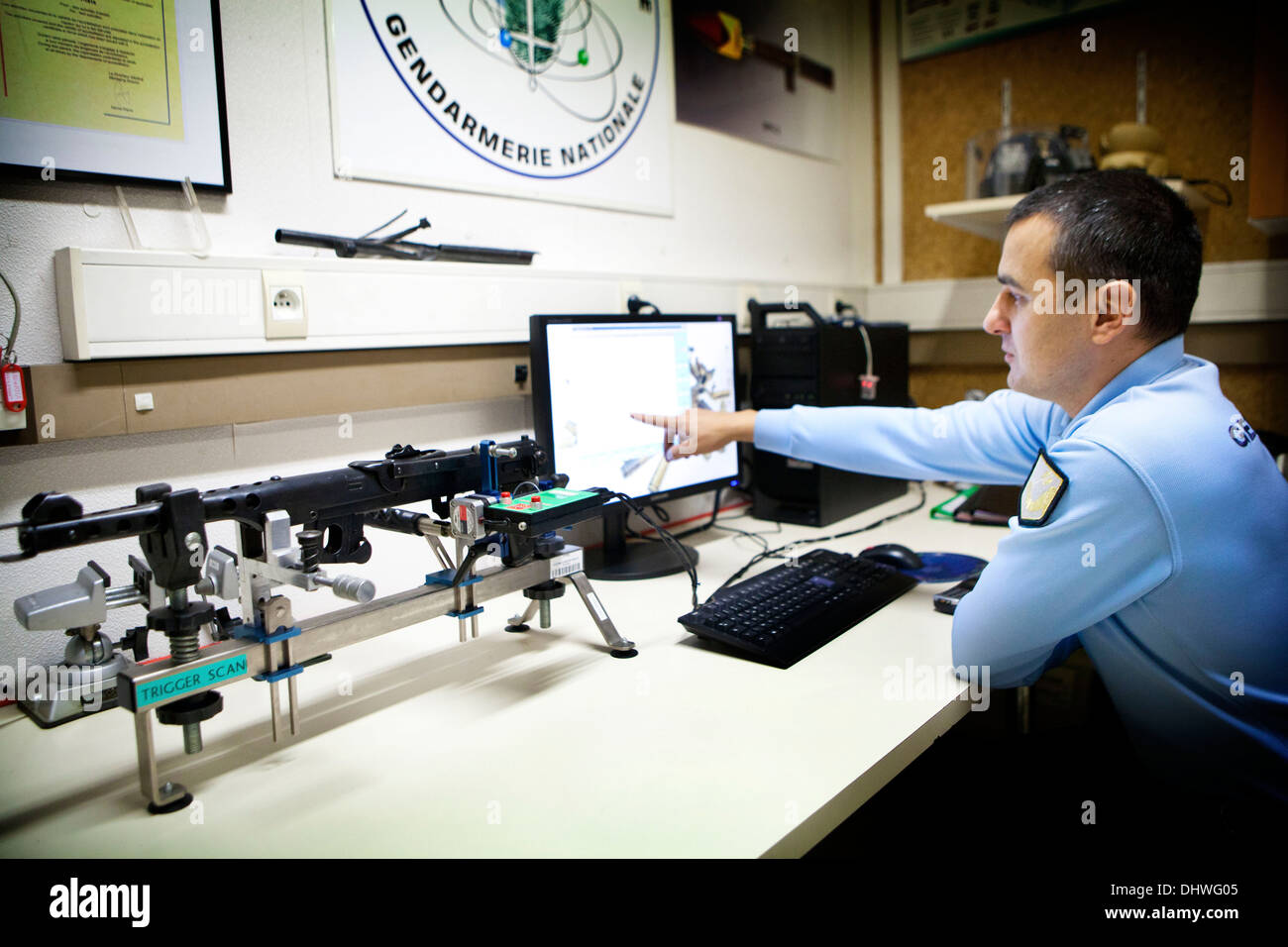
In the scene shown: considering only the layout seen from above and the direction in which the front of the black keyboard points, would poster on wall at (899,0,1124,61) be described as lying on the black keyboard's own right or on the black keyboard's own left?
on the black keyboard's own left

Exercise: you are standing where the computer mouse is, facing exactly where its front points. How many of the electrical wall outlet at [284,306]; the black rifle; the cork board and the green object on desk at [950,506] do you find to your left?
2

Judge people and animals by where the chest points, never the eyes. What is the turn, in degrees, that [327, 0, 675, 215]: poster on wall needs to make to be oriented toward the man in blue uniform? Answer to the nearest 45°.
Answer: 0° — it already faces them

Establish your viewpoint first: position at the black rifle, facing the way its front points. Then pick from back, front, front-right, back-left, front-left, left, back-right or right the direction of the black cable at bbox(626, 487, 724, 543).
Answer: back

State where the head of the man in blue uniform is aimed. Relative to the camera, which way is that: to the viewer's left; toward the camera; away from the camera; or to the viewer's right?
to the viewer's left
